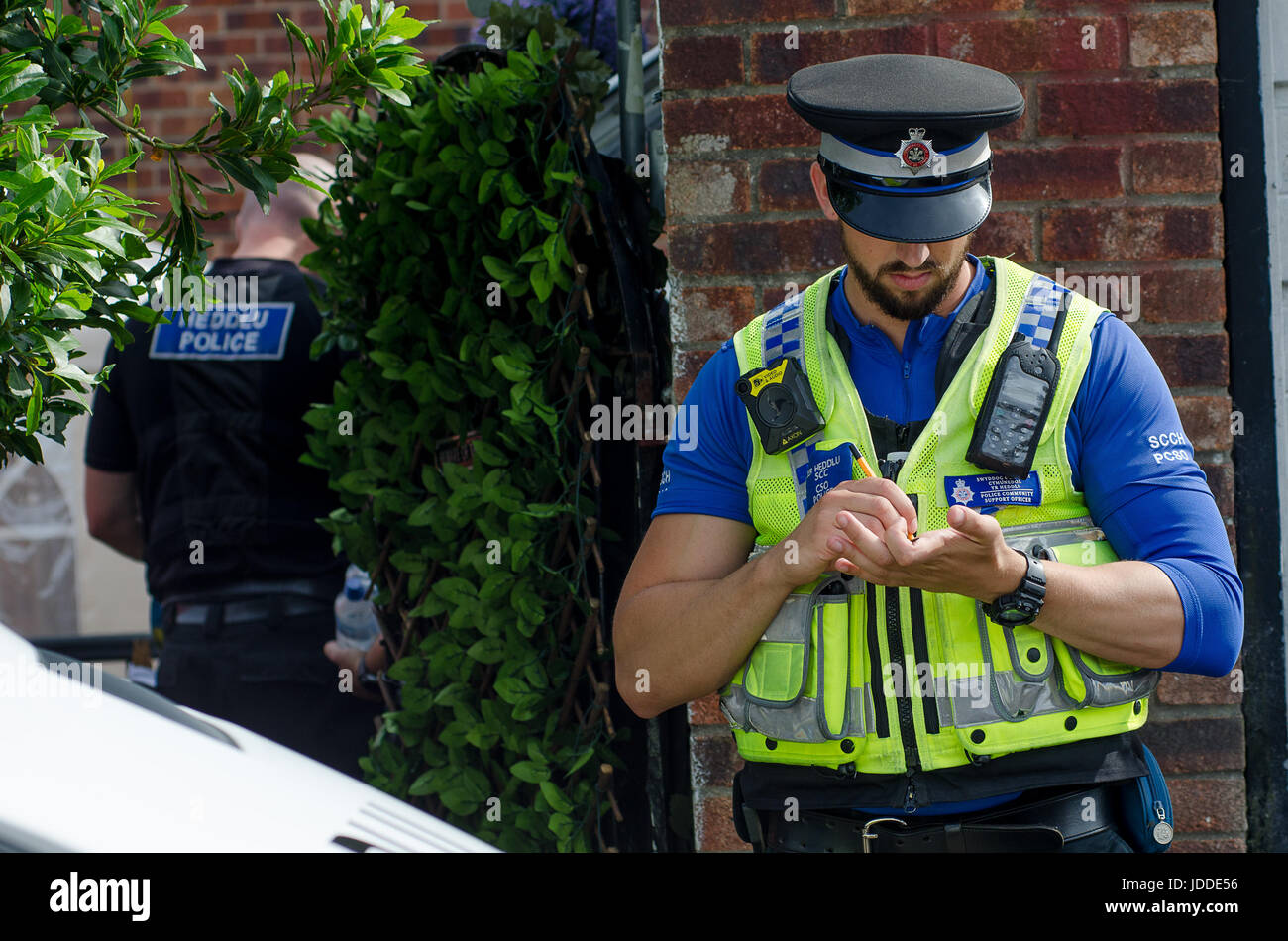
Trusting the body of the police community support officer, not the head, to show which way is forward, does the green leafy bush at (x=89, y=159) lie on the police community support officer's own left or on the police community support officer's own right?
on the police community support officer's own right

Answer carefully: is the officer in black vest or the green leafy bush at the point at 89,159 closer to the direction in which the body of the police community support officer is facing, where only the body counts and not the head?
the green leafy bush

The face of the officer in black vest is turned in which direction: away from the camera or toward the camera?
away from the camera

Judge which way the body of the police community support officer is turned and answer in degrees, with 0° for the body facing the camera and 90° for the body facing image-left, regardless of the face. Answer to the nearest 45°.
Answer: approximately 0°

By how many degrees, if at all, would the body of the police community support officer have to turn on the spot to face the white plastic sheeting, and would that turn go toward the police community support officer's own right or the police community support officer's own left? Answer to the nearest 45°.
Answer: approximately 135° to the police community support officer's own right
